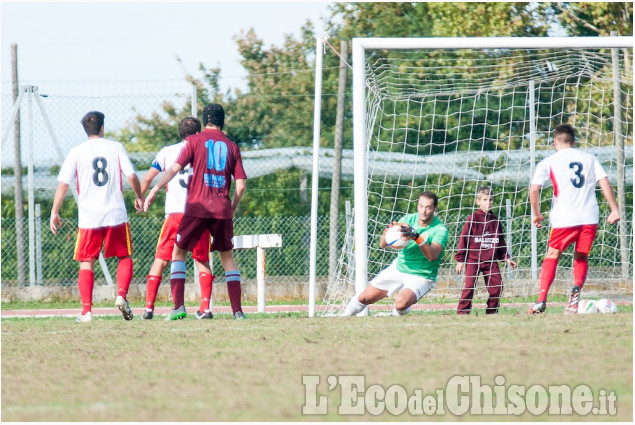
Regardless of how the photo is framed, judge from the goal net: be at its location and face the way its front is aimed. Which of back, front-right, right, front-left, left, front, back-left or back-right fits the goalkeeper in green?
front

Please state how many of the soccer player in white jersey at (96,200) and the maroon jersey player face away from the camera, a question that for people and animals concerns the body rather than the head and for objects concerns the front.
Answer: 2

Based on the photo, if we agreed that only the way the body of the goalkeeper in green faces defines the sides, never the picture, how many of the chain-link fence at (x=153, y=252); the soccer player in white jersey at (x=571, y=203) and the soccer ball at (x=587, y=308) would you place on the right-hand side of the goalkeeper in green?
1

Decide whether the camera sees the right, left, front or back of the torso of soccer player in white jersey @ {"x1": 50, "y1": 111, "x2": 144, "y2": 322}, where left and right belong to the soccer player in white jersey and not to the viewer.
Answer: back

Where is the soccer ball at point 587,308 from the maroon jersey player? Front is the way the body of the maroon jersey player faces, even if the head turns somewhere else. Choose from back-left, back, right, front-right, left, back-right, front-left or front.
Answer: right

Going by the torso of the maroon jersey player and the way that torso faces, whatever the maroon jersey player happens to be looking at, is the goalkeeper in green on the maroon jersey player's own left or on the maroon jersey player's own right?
on the maroon jersey player's own right

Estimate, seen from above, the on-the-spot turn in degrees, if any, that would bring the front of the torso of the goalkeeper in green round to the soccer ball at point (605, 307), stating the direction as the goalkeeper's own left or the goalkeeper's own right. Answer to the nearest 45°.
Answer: approximately 135° to the goalkeeper's own left

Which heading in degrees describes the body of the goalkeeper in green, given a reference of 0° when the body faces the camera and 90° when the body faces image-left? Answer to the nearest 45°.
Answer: approximately 45°

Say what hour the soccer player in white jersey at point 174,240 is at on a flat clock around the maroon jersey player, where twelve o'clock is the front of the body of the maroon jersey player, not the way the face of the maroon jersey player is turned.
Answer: The soccer player in white jersey is roughly at 11 o'clock from the maroon jersey player.

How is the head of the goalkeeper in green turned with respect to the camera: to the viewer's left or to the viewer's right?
to the viewer's left

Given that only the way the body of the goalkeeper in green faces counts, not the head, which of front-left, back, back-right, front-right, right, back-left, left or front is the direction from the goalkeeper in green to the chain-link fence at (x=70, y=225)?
right

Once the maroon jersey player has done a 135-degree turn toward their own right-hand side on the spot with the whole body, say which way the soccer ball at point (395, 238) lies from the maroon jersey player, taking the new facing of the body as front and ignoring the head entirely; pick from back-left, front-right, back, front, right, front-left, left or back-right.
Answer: front-left

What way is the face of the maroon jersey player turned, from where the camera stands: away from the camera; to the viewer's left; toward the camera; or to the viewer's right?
away from the camera

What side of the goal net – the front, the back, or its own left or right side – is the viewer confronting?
front

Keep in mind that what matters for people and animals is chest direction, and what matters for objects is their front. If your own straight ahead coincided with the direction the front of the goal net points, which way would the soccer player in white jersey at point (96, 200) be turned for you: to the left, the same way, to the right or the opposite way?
the opposite way

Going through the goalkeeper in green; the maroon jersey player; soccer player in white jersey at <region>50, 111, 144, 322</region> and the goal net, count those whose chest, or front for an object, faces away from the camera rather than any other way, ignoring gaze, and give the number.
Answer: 2

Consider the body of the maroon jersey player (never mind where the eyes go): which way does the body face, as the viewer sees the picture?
away from the camera

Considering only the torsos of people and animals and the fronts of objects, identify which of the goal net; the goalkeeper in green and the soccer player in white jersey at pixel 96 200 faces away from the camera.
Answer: the soccer player in white jersey

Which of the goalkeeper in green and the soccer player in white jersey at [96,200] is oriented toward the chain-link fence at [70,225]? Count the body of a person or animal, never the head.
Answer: the soccer player in white jersey
